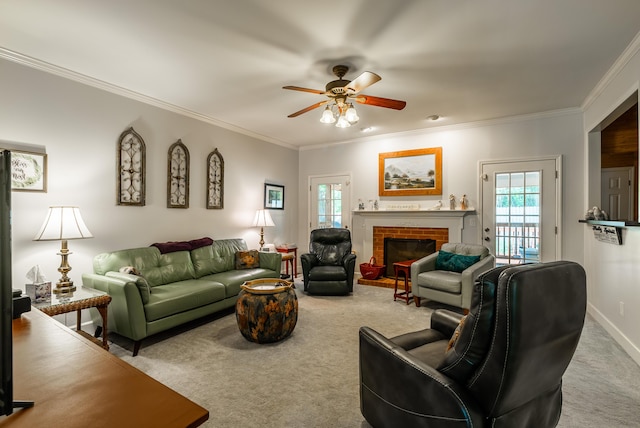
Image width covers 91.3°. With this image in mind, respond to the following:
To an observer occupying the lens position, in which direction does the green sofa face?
facing the viewer and to the right of the viewer

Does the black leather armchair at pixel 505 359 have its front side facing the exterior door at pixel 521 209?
no

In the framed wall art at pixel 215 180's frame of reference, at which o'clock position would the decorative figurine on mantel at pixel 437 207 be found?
The decorative figurine on mantel is roughly at 11 o'clock from the framed wall art.

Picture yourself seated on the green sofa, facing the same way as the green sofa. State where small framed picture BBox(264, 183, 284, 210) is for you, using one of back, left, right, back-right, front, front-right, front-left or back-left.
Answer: left

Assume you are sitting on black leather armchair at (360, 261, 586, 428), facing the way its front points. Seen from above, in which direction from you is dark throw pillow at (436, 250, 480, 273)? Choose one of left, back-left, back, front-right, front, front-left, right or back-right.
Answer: front-right

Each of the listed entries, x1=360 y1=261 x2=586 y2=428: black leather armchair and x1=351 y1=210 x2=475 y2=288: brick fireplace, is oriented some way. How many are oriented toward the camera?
1

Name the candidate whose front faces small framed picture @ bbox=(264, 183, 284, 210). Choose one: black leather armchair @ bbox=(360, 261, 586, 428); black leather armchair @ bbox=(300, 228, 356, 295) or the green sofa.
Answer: black leather armchair @ bbox=(360, 261, 586, 428)

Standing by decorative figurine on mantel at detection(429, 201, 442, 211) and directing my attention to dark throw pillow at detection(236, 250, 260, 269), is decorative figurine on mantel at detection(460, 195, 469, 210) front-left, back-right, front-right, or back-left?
back-left

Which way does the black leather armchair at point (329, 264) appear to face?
toward the camera

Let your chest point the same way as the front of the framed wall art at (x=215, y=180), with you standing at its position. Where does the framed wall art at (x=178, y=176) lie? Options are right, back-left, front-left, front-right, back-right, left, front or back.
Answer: right

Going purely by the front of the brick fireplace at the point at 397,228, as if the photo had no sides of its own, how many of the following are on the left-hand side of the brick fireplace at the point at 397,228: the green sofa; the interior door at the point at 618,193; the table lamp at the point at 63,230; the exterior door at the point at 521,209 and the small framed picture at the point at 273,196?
2

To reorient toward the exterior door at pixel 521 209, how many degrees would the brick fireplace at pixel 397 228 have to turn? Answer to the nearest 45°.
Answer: approximately 90° to its left

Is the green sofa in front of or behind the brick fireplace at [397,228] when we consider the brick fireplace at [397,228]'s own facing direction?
in front

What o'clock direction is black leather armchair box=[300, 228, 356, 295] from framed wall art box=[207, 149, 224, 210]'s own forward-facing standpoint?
The black leather armchair is roughly at 11 o'clock from the framed wall art.

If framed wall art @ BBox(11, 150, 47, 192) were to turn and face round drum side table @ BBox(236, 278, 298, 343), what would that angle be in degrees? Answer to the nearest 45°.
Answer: approximately 45° to its left

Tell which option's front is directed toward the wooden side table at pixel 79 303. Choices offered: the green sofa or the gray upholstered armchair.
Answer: the gray upholstered armchair

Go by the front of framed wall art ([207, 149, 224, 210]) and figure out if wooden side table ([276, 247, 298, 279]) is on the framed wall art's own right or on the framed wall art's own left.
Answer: on the framed wall art's own left

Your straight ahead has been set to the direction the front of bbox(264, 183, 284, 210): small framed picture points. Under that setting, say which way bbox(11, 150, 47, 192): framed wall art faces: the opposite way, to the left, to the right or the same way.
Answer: the same way

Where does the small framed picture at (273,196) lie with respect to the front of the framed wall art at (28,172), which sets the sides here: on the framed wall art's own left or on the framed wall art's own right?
on the framed wall art's own left

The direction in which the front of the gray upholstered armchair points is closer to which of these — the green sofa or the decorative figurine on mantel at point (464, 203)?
the green sofa

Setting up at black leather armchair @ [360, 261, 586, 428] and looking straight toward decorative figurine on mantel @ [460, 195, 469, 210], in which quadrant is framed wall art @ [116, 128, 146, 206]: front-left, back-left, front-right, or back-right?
front-left

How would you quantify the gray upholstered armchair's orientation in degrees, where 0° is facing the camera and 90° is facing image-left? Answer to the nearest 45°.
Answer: approximately 45°

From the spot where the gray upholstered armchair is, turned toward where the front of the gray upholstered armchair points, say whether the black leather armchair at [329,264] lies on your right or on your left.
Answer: on your right
